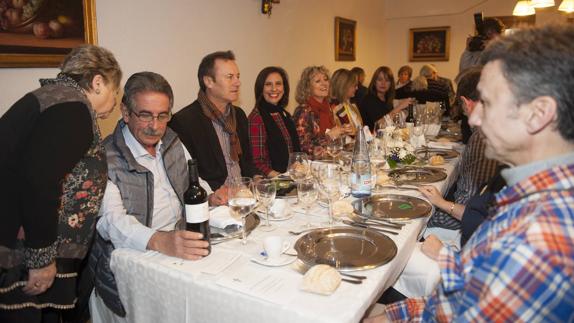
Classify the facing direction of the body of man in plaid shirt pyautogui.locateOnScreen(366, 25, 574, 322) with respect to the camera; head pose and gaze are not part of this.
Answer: to the viewer's left

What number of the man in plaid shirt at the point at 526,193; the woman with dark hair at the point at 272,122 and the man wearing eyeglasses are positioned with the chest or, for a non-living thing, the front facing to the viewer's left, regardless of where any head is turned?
1

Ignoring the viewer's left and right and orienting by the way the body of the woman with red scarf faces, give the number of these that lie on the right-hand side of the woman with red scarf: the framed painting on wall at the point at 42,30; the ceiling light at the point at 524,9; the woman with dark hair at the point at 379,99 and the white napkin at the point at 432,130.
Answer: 1

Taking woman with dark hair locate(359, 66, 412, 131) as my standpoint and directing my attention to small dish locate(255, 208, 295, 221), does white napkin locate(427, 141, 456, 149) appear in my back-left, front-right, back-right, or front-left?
front-left

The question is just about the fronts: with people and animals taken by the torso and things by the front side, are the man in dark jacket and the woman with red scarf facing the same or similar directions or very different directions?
same or similar directions

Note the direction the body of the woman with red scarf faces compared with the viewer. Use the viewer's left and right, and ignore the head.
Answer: facing the viewer and to the right of the viewer

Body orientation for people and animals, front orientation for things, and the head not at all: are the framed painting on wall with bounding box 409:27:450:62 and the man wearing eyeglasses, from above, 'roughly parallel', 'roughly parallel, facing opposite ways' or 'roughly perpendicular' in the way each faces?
roughly perpendicular

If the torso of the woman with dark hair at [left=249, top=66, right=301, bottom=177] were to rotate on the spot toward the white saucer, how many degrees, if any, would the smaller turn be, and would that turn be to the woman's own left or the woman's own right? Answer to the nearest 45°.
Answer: approximately 45° to the woman's own right

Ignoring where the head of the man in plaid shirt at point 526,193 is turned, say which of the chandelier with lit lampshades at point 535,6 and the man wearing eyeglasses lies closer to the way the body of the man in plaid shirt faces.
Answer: the man wearing eyeglasses

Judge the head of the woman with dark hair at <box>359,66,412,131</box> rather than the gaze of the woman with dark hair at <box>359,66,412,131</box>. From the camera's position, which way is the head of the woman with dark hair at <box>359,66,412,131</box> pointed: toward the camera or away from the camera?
toward the camera

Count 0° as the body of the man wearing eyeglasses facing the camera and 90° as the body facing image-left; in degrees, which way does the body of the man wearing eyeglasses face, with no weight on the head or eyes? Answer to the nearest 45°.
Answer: approximately 315°

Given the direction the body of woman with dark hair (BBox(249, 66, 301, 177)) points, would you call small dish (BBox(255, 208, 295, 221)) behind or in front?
in front

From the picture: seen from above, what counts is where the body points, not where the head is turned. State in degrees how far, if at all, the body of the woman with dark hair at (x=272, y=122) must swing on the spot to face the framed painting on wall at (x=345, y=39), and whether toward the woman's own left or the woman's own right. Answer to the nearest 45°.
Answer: approximately 135° to the woman's own left

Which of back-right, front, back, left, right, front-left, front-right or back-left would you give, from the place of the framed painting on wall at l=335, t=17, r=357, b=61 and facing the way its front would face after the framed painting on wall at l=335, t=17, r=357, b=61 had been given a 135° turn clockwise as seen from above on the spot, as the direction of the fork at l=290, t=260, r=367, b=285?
left

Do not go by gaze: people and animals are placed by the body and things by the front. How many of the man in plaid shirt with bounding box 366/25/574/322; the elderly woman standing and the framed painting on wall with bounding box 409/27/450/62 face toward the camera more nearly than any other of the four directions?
1

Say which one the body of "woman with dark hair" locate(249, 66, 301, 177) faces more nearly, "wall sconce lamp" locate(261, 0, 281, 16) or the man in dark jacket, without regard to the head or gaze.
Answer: the man in dark jacket

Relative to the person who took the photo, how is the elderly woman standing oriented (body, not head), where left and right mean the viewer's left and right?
facing to the right of the viewer

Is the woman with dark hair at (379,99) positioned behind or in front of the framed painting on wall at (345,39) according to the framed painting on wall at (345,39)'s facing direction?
in front
